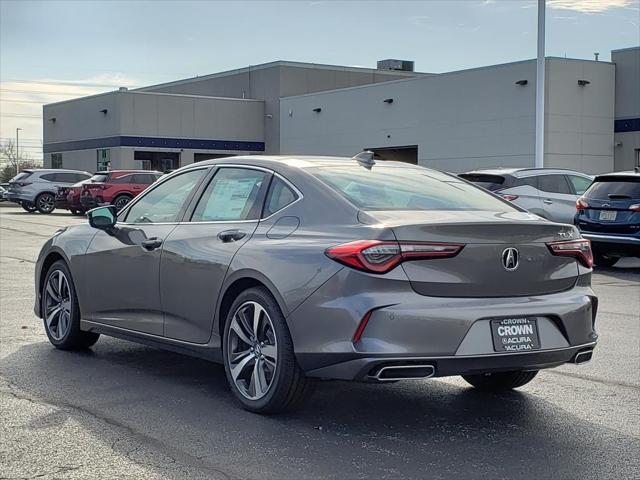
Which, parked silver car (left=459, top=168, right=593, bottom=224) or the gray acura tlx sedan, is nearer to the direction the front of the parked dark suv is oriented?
the parked silver car

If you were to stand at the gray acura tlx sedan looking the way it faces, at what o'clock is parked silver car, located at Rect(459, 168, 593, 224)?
The parked silver car is roughly at 2 o'clock from the gray acura tlx sedan.

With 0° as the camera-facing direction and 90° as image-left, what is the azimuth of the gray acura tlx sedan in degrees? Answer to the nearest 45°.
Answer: approximately 135°

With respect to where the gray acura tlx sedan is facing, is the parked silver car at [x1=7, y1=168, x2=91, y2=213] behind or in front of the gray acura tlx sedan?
in front

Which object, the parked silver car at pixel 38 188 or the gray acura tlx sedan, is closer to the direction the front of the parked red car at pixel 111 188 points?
the parked silver car

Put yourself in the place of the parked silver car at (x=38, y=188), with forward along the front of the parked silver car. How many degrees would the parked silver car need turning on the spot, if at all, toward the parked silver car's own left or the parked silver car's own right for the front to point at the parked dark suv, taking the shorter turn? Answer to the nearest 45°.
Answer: approximately 135° to the parked silver car's own right

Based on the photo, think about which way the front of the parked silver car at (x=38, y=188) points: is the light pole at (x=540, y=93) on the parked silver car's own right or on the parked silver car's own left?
on the parked silver car's own right

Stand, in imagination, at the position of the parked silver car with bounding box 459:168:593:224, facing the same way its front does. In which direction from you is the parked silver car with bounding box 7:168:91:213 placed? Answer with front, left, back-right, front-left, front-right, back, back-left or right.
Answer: left

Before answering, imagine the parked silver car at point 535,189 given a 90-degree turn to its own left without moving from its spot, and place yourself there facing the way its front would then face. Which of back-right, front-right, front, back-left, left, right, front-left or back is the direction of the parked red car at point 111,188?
front

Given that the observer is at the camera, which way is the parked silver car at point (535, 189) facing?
facing away from the viewer and to the right of the viewer
